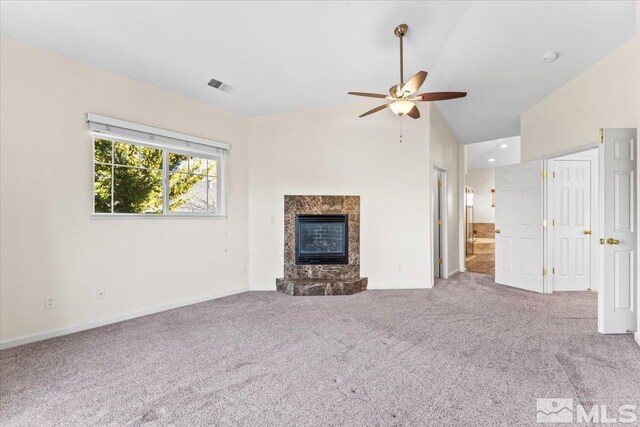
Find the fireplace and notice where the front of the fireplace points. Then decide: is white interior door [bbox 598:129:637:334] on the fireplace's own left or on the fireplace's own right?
on the fireplace's own left

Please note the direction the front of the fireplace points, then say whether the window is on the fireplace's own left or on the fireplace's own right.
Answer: on the fireplace's own right

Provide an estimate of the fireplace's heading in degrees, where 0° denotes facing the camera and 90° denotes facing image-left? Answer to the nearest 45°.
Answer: approximately 0°

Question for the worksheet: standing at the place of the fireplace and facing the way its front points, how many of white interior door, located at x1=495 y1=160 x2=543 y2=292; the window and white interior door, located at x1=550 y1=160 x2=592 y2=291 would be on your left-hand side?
2

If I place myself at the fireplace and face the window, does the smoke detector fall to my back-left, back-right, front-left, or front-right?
back-left

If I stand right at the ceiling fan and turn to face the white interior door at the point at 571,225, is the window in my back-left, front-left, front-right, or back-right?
back-left

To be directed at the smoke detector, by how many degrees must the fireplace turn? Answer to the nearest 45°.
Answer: approximately 45° to its left

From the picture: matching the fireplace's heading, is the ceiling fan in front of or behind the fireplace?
in front

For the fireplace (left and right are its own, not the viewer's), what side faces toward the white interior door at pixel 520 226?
left

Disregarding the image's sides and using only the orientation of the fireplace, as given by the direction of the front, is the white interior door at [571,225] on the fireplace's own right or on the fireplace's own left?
on the fireplace's own left
